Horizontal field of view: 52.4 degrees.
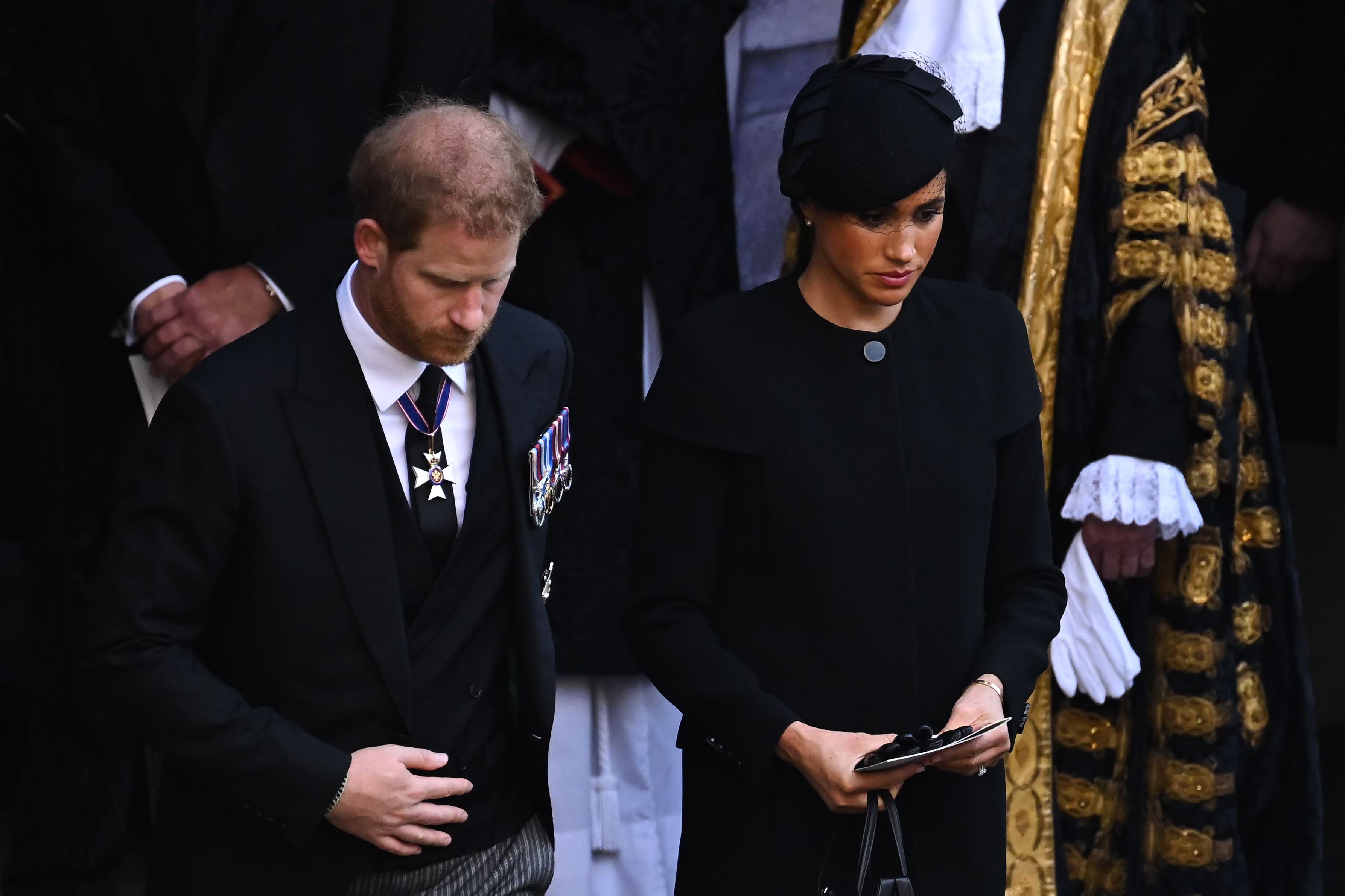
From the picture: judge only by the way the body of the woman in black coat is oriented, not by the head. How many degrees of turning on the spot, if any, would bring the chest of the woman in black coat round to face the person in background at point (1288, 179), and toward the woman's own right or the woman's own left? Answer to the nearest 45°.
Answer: approximately 90° to the woman's own left

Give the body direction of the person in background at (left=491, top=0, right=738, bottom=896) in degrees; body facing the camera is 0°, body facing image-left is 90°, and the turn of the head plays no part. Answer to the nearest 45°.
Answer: approximately 0°

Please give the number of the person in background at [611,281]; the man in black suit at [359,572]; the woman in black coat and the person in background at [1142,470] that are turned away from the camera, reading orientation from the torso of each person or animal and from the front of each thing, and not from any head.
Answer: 0

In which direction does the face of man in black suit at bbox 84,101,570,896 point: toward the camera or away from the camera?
toward the camera

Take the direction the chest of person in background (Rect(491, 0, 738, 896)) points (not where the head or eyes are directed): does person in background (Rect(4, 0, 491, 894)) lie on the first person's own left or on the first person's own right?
on the first person's own right

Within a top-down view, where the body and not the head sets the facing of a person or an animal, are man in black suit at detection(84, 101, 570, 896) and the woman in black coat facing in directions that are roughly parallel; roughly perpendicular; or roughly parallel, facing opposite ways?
roughly parallel

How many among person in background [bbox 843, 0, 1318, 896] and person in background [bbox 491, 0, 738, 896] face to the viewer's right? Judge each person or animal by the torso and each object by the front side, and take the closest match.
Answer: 0

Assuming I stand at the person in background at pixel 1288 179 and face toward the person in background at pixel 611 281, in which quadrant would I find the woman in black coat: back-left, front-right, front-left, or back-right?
front-left

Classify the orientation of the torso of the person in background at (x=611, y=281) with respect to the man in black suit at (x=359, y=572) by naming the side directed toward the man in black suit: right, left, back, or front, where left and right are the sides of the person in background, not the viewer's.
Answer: front

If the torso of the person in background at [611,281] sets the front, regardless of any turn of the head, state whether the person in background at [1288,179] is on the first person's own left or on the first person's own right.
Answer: on the first person's own left

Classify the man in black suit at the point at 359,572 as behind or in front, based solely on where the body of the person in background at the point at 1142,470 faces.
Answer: in front

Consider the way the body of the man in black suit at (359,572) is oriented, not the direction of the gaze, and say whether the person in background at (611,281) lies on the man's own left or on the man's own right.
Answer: on the man's own left

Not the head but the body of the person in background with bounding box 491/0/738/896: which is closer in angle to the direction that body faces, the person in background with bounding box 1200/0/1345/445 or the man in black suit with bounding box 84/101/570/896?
the man in black suit

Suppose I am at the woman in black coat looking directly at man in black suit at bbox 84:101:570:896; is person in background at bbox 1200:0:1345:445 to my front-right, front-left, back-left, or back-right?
back-right

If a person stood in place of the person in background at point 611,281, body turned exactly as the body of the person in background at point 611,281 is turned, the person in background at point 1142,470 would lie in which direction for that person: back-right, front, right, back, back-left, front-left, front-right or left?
left

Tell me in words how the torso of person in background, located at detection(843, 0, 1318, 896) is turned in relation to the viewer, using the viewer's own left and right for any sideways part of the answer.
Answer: facing the viewer and to the left of the viewer

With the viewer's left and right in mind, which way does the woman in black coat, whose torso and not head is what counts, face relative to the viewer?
facing the viewer and to the right of the viewer
